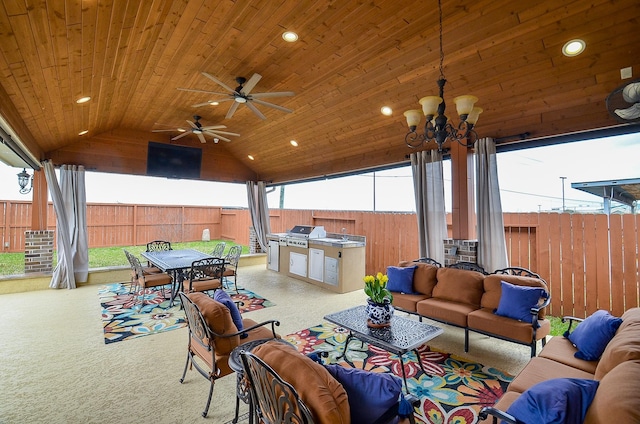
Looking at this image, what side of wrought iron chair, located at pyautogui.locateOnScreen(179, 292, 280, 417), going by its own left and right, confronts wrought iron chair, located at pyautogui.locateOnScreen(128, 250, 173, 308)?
left

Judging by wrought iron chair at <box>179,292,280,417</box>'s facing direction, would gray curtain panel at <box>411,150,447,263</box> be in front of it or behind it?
in front

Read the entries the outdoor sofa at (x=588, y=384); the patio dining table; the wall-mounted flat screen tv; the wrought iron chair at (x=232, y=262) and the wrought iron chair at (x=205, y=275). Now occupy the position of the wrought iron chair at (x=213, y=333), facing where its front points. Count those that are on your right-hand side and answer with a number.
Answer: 1

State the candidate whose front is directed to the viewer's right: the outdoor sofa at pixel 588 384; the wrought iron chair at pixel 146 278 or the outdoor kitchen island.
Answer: the wrought iron chair

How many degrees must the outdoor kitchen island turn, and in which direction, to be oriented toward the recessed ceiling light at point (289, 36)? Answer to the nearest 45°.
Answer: approximately 45° to its left

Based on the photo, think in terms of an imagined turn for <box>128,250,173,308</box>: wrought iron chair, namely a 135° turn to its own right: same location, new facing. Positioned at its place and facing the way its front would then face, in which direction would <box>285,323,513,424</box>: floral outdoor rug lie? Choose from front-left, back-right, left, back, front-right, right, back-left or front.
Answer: left

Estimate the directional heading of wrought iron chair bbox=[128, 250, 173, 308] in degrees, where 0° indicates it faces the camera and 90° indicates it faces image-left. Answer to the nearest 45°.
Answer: approximately 270°

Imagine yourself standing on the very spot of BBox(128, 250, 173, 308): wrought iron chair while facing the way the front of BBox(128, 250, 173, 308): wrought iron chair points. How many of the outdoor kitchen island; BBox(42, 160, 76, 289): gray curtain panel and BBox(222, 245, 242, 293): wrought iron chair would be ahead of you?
2

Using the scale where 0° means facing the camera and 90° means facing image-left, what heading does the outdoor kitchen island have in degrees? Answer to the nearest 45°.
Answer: approximately 45°

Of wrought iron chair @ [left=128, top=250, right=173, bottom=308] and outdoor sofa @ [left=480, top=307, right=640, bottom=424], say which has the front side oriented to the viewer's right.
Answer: the wrought iron chair

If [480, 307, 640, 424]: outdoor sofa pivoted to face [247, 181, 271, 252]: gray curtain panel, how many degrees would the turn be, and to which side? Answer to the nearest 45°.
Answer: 0° — it already faces it

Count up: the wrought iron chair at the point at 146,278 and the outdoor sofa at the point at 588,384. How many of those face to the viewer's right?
1

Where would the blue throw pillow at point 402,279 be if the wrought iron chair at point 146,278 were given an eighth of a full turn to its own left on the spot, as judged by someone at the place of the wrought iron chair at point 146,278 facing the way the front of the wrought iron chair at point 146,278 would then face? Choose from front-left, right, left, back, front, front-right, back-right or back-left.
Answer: right

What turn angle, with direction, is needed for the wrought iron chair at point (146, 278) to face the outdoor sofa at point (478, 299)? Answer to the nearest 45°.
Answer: approximately 45° to its right

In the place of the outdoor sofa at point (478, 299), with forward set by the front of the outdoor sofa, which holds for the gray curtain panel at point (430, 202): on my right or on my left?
on my right

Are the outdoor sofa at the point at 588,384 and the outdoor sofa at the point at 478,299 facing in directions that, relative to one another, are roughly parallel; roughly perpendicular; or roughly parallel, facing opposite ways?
roughly perpendicular
